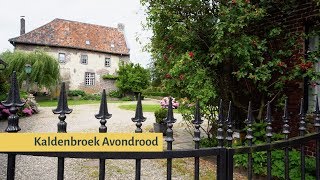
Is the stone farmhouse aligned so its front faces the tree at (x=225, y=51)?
yes

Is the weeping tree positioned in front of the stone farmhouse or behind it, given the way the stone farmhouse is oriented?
in front

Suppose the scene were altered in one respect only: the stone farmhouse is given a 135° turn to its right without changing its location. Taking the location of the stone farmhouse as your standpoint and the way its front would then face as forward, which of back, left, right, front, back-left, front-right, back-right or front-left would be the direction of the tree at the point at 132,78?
back

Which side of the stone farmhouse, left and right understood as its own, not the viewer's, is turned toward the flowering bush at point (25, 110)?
front

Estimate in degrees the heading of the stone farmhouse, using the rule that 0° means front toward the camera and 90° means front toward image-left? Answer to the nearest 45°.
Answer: approximately 0°

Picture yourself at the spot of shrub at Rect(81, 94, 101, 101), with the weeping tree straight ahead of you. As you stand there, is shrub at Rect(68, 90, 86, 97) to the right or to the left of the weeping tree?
right
